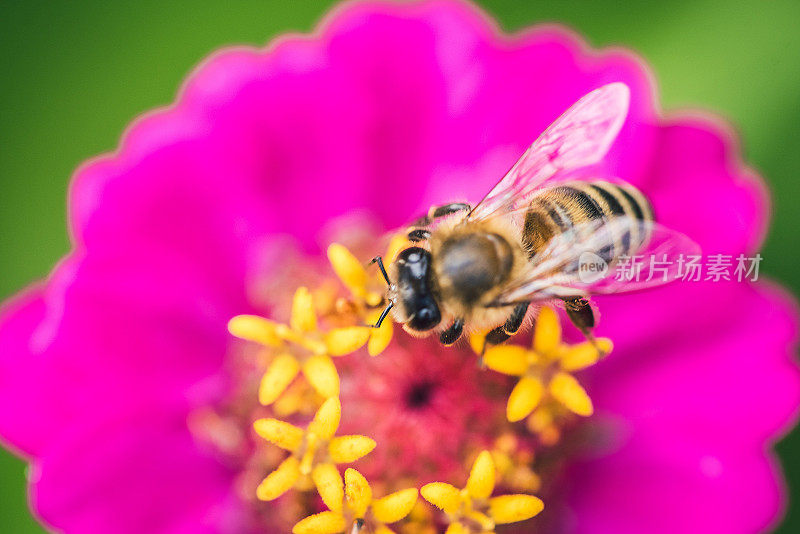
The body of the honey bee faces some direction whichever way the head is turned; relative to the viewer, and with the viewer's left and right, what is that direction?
facing to the left of the viewer
